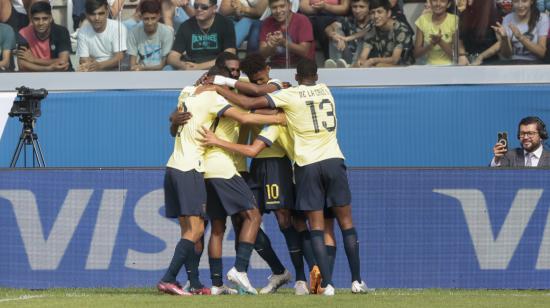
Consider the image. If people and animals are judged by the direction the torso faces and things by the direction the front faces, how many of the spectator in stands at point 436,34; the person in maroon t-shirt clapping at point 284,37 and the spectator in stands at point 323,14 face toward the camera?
3

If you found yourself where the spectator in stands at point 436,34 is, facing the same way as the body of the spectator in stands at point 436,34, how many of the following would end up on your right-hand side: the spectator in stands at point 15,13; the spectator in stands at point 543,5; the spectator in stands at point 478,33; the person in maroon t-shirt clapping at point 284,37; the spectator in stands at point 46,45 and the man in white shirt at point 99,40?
4

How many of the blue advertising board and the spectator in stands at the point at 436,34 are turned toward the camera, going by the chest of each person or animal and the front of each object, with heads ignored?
2

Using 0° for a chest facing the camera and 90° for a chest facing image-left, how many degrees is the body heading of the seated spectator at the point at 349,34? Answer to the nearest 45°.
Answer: approximately 45°

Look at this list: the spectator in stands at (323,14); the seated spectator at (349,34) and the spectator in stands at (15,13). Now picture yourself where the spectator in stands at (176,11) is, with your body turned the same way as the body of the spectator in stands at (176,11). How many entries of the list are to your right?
1

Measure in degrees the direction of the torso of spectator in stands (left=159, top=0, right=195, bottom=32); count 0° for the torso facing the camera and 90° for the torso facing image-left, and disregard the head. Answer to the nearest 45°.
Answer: approximately 0°
